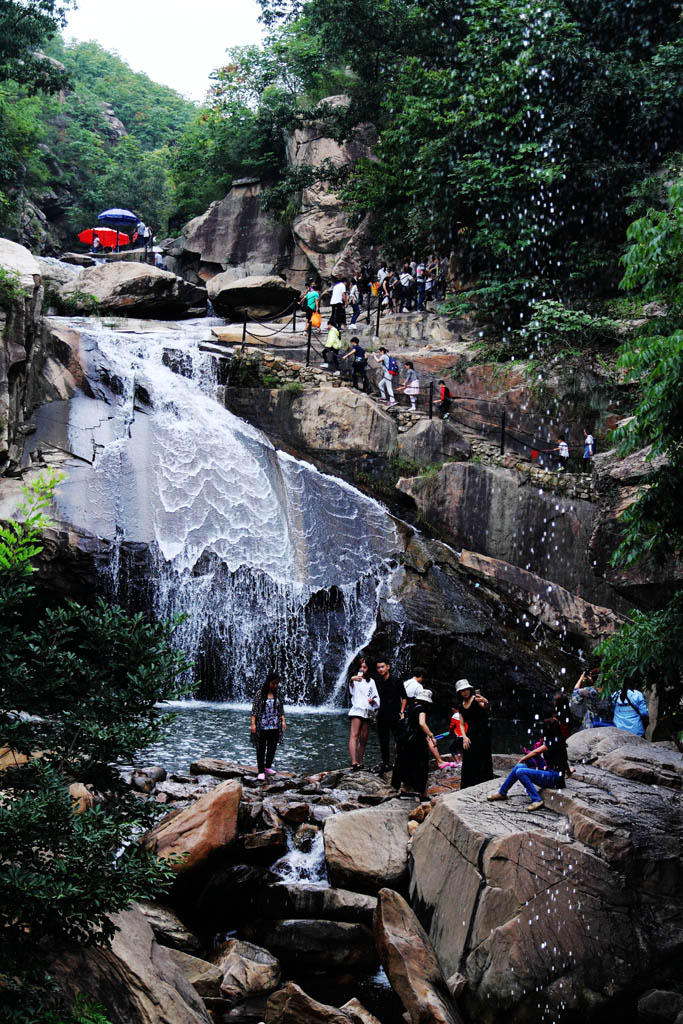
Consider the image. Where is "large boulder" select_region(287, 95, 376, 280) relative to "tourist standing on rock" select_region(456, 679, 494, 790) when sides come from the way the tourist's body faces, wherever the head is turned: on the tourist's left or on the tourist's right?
on the tourist's right

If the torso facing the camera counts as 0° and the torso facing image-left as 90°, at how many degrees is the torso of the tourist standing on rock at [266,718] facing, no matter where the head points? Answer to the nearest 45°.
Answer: approximately 0°

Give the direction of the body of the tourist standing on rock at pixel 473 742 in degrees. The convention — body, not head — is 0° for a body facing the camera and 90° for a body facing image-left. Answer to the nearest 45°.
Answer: approximately 45°

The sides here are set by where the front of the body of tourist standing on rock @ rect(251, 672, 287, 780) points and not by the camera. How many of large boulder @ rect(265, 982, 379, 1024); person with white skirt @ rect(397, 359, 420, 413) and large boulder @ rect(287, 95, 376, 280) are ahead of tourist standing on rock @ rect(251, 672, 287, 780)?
1

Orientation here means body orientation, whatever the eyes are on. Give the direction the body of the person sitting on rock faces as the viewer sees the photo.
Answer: to the viewer's left

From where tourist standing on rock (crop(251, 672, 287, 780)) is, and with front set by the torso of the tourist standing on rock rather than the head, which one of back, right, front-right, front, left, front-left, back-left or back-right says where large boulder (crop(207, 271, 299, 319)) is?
back
